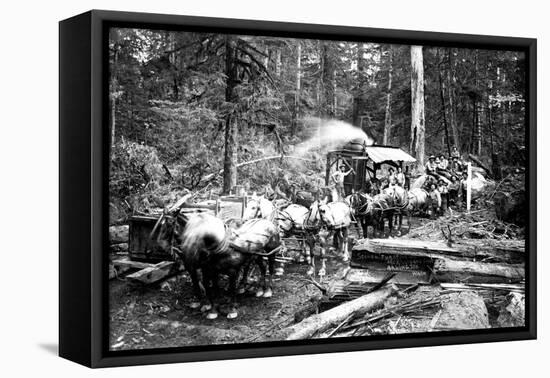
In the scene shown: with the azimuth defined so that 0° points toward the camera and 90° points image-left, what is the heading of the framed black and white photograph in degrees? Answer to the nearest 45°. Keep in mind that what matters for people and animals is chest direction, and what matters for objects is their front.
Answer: approximately 315°
